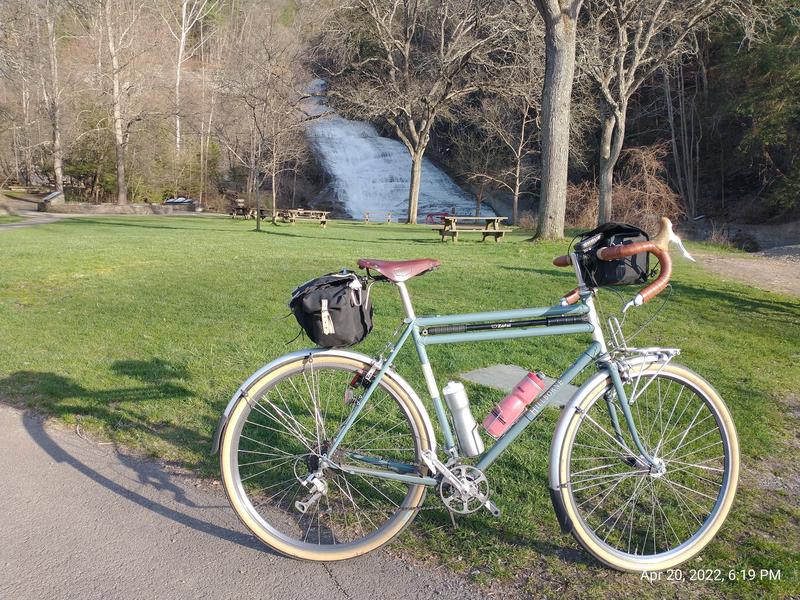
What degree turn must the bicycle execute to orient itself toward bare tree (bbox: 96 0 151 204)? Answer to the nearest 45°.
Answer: approximately 135° to its left

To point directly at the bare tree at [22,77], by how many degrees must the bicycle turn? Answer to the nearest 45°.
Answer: approximately 135° to its left

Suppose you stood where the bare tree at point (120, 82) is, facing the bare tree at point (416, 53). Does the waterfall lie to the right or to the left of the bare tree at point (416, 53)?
left

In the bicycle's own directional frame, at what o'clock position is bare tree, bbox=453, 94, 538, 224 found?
The bare tree is roughly at 9 o'clock from the bicycle.

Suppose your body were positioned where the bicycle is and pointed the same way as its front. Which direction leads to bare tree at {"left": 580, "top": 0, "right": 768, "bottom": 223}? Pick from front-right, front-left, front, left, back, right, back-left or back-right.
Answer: left

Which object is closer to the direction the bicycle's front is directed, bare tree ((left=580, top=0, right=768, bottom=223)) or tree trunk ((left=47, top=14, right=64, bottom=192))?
the bare tree

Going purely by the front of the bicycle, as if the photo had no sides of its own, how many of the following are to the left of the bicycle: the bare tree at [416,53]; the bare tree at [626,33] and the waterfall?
3

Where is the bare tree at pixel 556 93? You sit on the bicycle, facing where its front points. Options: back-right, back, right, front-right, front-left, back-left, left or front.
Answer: left

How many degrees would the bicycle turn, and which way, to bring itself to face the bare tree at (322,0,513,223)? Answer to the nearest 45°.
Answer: approximately 90° to its left

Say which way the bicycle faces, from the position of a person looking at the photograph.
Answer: facing to the right of the viewer

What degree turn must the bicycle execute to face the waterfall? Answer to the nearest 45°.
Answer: approximately 90° to its left

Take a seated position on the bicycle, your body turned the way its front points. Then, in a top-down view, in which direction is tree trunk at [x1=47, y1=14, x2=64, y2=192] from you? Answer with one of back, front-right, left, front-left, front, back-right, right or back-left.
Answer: back-left
